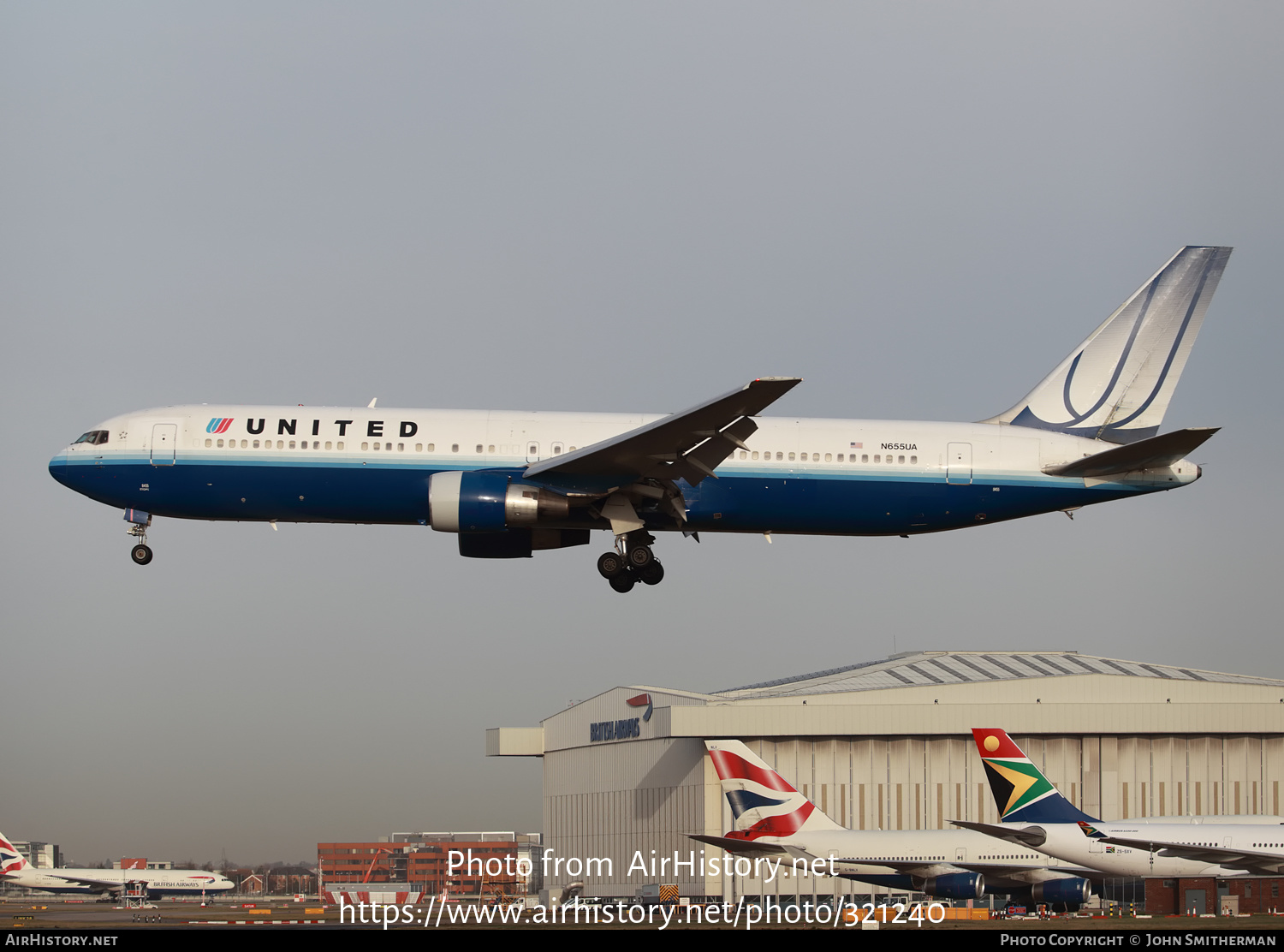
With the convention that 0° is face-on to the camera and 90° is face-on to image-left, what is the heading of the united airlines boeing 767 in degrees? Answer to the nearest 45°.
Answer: approximately 90°

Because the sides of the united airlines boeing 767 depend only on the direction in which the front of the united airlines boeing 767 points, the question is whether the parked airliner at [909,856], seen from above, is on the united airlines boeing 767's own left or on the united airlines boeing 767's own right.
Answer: on the united airlines boeing 767's own right
